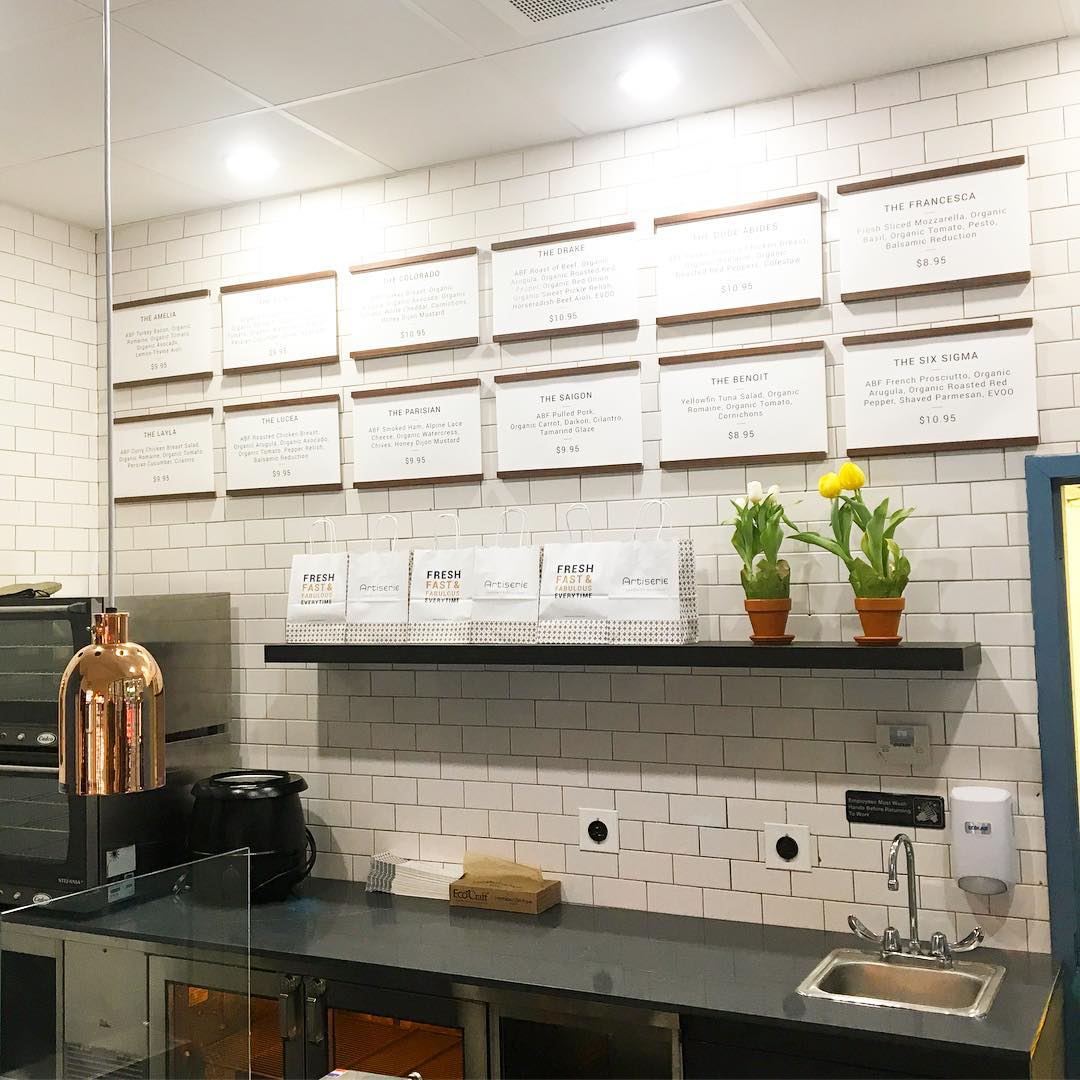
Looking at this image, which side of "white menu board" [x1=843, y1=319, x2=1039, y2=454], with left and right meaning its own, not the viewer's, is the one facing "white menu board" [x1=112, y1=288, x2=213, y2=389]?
right

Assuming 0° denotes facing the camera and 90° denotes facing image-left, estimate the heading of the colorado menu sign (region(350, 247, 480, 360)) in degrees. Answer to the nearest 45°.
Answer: approximately 45°

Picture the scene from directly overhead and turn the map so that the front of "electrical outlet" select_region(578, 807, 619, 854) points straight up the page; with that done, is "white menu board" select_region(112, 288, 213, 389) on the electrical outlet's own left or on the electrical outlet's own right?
on the electrical outlet's own right

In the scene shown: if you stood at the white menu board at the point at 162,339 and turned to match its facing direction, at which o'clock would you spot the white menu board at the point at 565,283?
the white menu board at the point at 565,283 is roughly at 9 o'clock from the white menu board at the point at 162,339.

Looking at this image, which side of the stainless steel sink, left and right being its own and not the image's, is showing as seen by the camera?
front

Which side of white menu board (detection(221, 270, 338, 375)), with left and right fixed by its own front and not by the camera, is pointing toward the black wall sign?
left

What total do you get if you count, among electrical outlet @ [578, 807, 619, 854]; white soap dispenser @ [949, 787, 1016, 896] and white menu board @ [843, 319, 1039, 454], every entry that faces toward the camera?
3

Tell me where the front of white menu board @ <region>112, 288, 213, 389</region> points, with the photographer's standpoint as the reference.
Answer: facing the viewer and to the left of the viewer

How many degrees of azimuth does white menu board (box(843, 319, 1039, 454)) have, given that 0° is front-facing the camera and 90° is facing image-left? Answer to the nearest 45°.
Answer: approximately 0°

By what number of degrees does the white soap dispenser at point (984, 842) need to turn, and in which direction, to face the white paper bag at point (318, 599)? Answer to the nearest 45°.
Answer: approximately 90° to its right

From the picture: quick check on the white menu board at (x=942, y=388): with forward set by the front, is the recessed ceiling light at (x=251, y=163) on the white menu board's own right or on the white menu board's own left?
on the white menu board's own right
